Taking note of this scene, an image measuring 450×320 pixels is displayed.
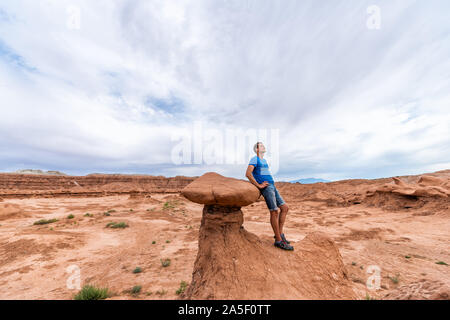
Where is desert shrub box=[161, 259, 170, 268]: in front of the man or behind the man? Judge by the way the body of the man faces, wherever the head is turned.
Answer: behind

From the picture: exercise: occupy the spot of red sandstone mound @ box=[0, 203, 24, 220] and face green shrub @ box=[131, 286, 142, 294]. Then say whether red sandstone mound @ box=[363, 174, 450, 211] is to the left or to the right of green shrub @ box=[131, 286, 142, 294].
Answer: left

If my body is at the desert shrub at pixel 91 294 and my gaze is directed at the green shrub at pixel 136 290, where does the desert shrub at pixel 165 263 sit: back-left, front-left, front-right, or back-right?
front-left

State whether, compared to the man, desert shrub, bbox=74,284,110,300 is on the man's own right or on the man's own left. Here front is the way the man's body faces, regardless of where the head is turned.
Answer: on the man's own right

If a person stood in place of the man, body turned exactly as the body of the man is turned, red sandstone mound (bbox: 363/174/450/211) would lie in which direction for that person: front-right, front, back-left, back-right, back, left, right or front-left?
left

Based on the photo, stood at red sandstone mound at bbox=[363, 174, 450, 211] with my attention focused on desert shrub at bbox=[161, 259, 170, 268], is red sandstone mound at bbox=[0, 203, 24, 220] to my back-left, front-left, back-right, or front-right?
front-right

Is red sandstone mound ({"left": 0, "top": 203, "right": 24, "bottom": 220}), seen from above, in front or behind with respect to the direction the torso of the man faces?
behind

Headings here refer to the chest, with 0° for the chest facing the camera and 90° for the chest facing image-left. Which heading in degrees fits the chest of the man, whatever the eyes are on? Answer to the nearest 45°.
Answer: approximately 315°
